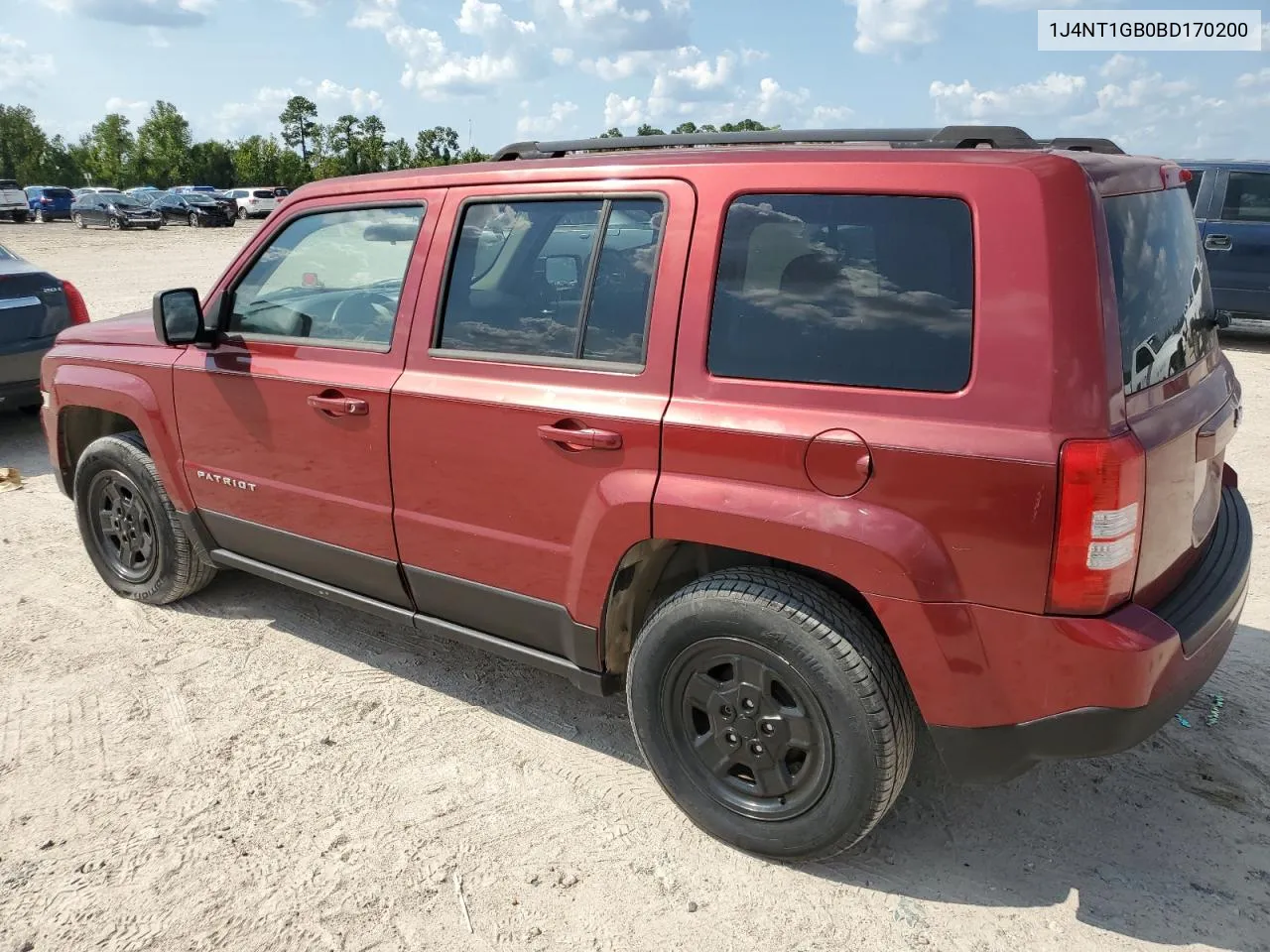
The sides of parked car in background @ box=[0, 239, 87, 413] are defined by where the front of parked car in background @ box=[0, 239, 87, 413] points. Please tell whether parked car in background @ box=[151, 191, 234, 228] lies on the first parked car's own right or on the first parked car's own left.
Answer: on the first parked car's own right

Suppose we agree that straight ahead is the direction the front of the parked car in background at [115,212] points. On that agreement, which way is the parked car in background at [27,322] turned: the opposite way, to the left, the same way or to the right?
the opposite way

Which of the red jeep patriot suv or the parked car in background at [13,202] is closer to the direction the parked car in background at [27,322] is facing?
the parked car in background

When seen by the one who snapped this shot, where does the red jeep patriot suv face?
facing away from the viewer and to the left of the viewer

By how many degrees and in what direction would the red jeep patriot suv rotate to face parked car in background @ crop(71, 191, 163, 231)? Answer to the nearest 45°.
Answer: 0° — it already faces it

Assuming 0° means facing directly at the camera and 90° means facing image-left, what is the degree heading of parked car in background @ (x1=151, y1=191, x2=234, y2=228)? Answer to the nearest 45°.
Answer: approximately 315°

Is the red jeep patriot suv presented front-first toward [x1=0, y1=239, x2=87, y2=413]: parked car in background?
yes

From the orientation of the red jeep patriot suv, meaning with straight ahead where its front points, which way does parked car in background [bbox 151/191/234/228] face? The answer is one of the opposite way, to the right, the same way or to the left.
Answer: the opposite way

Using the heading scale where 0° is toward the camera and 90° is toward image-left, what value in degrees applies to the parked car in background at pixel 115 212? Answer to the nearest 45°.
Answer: approximately 315°

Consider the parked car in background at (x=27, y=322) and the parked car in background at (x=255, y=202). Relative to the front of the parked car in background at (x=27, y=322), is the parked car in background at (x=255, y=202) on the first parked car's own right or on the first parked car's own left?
on the first parked car's own right

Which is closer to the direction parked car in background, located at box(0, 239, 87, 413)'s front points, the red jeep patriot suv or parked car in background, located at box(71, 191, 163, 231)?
the parked car in background

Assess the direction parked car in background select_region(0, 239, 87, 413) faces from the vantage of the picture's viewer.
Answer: facing away from the viewer and to the left of the viewer

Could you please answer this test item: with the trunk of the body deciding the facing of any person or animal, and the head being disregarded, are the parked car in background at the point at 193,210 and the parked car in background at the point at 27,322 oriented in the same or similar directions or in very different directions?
very different directions
